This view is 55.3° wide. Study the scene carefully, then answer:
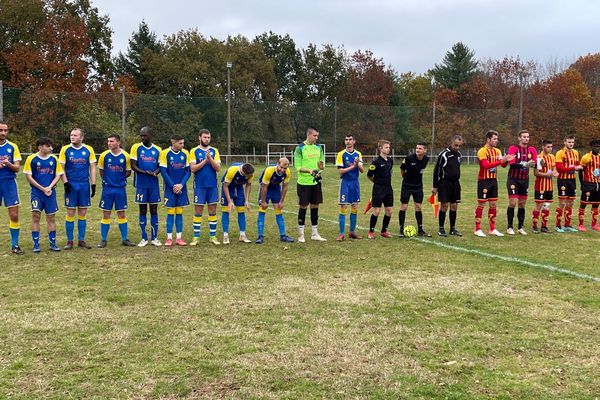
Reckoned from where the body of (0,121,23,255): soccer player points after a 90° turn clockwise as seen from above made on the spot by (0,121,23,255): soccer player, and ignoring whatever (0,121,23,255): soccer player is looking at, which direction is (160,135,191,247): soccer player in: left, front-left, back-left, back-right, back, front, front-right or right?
back

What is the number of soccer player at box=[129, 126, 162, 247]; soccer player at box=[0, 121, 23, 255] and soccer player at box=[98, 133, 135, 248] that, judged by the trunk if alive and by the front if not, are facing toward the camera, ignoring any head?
3

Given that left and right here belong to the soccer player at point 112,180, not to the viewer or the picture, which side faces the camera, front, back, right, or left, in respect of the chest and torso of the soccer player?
front

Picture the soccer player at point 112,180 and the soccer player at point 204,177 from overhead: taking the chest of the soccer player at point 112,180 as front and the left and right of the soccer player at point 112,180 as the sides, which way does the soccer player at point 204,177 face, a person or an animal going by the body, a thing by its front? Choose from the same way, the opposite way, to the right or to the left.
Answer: the same way

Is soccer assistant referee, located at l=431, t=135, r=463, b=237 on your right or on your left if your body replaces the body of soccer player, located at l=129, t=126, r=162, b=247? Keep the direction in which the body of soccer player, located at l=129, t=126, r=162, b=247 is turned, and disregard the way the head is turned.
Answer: on your left

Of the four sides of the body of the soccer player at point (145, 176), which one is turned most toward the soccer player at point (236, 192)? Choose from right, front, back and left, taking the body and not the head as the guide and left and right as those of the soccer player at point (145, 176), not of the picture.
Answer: left

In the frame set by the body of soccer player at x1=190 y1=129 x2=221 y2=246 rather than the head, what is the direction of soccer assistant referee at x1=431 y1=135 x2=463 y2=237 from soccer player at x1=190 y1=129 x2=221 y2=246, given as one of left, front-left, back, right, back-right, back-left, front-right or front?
left

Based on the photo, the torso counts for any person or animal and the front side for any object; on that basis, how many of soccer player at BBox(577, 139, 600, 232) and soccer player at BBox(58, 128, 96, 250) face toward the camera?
2

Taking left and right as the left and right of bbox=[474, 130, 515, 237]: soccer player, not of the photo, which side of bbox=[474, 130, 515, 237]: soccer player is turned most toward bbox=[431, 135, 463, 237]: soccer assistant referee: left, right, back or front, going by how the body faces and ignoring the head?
right

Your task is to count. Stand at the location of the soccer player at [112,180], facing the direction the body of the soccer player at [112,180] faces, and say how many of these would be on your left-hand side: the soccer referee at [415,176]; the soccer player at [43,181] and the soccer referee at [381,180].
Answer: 2

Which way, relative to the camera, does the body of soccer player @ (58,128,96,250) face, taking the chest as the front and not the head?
toward the camera

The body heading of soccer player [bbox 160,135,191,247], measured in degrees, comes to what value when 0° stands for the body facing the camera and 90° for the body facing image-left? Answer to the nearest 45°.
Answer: approximately 0°

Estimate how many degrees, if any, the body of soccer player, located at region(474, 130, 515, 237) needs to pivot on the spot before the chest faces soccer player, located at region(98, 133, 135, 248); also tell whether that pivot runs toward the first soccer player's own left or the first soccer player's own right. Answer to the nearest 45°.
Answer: approximately 90° to the first soccer player's own right

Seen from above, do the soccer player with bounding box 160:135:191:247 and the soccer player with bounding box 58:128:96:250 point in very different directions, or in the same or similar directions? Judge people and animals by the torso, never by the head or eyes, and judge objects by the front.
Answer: same or similar directions

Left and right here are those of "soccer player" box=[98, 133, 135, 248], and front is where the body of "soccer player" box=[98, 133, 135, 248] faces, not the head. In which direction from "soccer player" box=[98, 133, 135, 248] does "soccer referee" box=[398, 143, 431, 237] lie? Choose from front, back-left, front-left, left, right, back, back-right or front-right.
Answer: left

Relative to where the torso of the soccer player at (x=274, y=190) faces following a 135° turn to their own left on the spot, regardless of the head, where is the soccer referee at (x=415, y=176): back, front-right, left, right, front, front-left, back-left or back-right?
right

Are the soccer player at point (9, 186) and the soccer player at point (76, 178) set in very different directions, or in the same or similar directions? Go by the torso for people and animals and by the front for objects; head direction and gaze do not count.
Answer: same or similar directions

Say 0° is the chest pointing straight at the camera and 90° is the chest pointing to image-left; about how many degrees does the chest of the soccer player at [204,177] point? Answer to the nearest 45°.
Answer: approximately 0°
